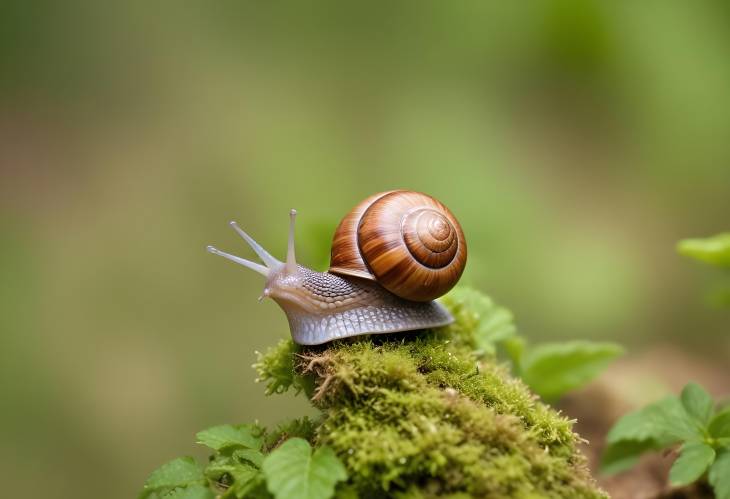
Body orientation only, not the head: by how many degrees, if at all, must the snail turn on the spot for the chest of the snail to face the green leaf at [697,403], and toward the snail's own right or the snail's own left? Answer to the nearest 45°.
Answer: approximately 180°

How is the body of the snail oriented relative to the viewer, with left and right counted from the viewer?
facing to the left of the viewer

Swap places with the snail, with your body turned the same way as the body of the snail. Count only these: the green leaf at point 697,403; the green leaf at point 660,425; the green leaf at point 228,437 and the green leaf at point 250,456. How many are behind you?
2

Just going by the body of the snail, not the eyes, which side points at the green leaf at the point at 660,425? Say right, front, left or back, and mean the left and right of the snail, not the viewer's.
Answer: back

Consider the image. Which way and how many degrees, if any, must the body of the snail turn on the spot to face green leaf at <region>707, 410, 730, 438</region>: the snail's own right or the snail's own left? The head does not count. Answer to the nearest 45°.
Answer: approximately 180°
